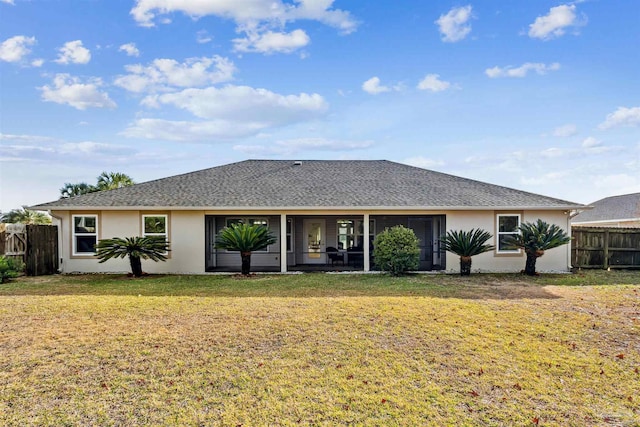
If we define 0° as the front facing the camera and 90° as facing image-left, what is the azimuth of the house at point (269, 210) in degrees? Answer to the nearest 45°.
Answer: approximately 180°

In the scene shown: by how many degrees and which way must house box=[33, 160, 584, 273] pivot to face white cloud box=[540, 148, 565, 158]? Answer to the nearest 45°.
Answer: approximately 45° to its right

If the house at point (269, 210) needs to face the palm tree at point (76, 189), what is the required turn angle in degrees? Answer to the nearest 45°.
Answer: approximately 45° to its left

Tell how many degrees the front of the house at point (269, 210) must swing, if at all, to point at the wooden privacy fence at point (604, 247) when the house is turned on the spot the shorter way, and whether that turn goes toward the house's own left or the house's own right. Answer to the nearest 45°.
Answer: approximately 90° to the house's own right

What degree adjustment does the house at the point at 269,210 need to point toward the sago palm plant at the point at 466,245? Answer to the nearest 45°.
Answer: approximately 45° to its left

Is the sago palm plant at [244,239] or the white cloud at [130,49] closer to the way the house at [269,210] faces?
the white cloud

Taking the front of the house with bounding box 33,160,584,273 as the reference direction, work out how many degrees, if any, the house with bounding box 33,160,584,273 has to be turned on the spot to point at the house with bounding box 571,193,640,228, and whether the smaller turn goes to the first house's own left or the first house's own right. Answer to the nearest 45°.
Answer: approximately 45° to the first house's own right
